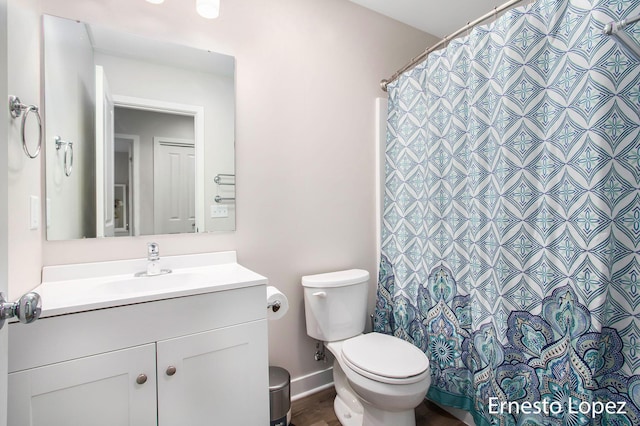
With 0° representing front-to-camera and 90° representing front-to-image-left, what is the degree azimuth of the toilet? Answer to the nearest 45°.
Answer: approximately 315°

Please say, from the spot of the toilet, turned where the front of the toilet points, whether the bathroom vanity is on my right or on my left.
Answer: on my right

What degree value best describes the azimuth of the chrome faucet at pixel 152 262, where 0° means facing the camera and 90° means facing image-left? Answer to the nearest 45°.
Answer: approximately 0°

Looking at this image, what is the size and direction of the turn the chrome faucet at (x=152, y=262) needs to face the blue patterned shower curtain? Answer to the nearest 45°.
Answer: approximately 45° to its left

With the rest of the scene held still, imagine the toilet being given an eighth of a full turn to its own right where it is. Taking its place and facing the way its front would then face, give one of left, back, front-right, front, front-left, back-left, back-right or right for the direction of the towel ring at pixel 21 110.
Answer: front-right

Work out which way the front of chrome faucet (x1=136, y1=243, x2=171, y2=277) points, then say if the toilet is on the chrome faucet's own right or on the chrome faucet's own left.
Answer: on the chrome faucet's own left

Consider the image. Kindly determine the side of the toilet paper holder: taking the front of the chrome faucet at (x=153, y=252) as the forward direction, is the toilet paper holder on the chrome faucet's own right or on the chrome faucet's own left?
on the chrome faucet's own left

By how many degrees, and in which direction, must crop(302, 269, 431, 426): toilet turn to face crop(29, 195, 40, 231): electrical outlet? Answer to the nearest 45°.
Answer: approximately 90° to its right
